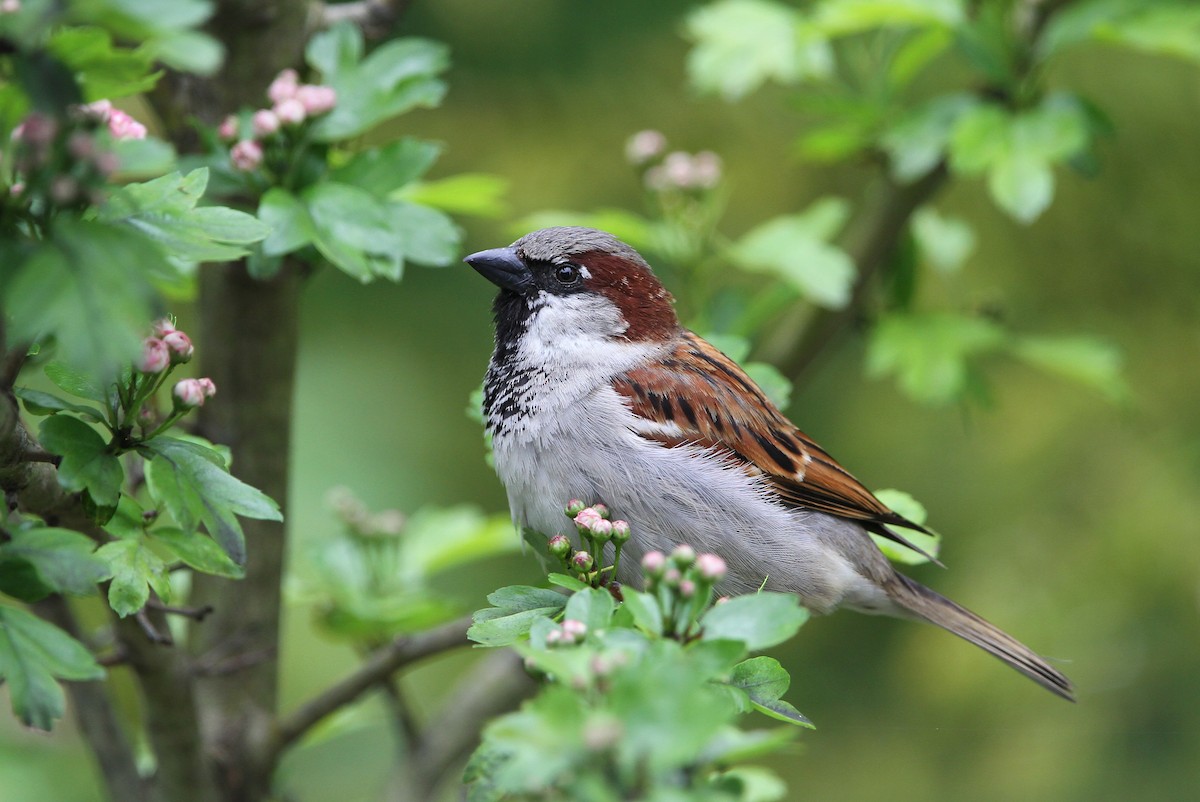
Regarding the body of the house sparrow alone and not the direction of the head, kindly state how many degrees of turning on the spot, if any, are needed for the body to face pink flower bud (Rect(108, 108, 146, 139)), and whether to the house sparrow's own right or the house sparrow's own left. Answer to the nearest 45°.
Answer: approximately 45° to the house sparrow's own left

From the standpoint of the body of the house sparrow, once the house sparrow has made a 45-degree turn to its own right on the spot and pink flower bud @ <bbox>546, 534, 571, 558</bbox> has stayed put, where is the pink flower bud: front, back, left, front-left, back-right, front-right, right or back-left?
back-left

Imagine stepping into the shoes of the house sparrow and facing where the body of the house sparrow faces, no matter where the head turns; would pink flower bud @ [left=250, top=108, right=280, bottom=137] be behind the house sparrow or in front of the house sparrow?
in front

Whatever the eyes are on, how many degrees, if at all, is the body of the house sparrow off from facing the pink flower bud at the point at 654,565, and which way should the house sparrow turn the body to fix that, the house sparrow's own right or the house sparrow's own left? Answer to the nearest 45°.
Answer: approximately 90° to the house sparrow's own left

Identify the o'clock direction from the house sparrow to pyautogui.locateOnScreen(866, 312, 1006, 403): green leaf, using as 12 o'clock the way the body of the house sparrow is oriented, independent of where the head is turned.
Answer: The green leaf is roughly at 4 o'clock from the house sparrow.

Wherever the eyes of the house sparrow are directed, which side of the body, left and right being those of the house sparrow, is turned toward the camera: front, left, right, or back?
left

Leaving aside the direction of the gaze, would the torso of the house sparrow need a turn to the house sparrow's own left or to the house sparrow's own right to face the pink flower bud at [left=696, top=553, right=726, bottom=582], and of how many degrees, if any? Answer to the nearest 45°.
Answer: approximately 90° to the house sparrow's own left

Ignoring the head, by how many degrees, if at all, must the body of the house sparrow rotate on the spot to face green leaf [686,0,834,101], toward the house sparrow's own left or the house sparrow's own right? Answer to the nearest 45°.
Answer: approximately 90° to the house sparrow's own right
